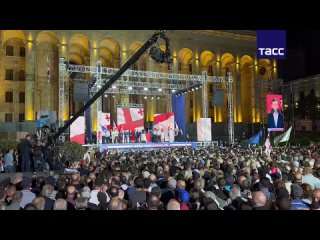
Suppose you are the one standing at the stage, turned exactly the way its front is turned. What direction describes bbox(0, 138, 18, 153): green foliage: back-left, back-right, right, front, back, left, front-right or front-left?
front-right

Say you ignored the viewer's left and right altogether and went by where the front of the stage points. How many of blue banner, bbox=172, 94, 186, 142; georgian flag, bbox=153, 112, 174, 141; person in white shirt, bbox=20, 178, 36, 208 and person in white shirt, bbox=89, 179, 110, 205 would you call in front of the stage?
2

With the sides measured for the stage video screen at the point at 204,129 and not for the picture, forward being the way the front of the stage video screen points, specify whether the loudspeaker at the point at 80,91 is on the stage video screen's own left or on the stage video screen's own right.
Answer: on the stage video screen's own right

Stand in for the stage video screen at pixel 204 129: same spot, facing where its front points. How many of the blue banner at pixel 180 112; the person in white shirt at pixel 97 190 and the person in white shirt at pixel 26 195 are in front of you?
2

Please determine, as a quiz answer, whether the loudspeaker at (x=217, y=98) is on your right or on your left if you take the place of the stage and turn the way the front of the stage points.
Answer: on your left

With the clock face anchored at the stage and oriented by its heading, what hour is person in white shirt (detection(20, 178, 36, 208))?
The person in white shirt is roughly at 12 o'clock from the stage.

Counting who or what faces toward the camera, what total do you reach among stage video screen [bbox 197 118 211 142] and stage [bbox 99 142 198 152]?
2

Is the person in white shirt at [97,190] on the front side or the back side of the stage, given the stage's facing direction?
on the front side

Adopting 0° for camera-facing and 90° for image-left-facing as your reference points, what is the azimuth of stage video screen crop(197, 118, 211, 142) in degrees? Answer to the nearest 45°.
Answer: approximately 0°

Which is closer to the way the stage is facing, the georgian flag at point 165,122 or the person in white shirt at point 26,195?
the person in white shirt

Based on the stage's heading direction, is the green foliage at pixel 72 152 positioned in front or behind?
in front
